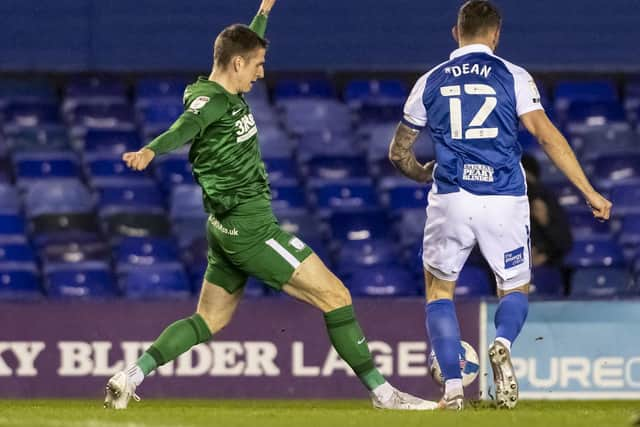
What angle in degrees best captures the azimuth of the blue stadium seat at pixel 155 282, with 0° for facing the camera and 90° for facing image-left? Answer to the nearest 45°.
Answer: approximately 0°

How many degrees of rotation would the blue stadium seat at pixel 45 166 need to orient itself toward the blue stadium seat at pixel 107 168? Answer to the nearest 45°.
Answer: approximately 90° to its left

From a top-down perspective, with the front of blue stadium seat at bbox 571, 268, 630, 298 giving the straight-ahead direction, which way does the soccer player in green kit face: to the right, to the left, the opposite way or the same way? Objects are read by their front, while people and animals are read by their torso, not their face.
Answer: to the left

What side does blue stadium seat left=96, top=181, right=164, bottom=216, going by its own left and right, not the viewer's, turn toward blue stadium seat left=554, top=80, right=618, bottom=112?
left

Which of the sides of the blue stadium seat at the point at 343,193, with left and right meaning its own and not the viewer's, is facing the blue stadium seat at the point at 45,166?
right

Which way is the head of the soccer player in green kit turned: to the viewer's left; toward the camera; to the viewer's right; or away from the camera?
to the viewer's right

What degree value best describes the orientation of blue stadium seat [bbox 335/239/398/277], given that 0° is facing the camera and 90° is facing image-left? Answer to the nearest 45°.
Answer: approximately 0°

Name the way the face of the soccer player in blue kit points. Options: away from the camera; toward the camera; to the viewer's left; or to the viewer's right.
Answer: away from the camera

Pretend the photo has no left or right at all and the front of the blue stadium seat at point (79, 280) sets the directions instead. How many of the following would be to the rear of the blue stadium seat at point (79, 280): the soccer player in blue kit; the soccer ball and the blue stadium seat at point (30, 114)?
1

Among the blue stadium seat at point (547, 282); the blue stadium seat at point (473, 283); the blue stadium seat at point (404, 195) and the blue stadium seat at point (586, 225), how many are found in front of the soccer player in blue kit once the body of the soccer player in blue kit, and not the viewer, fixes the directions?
4

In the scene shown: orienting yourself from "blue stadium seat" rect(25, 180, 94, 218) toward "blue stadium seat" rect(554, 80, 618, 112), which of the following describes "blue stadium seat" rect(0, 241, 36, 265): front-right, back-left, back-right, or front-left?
back-right
